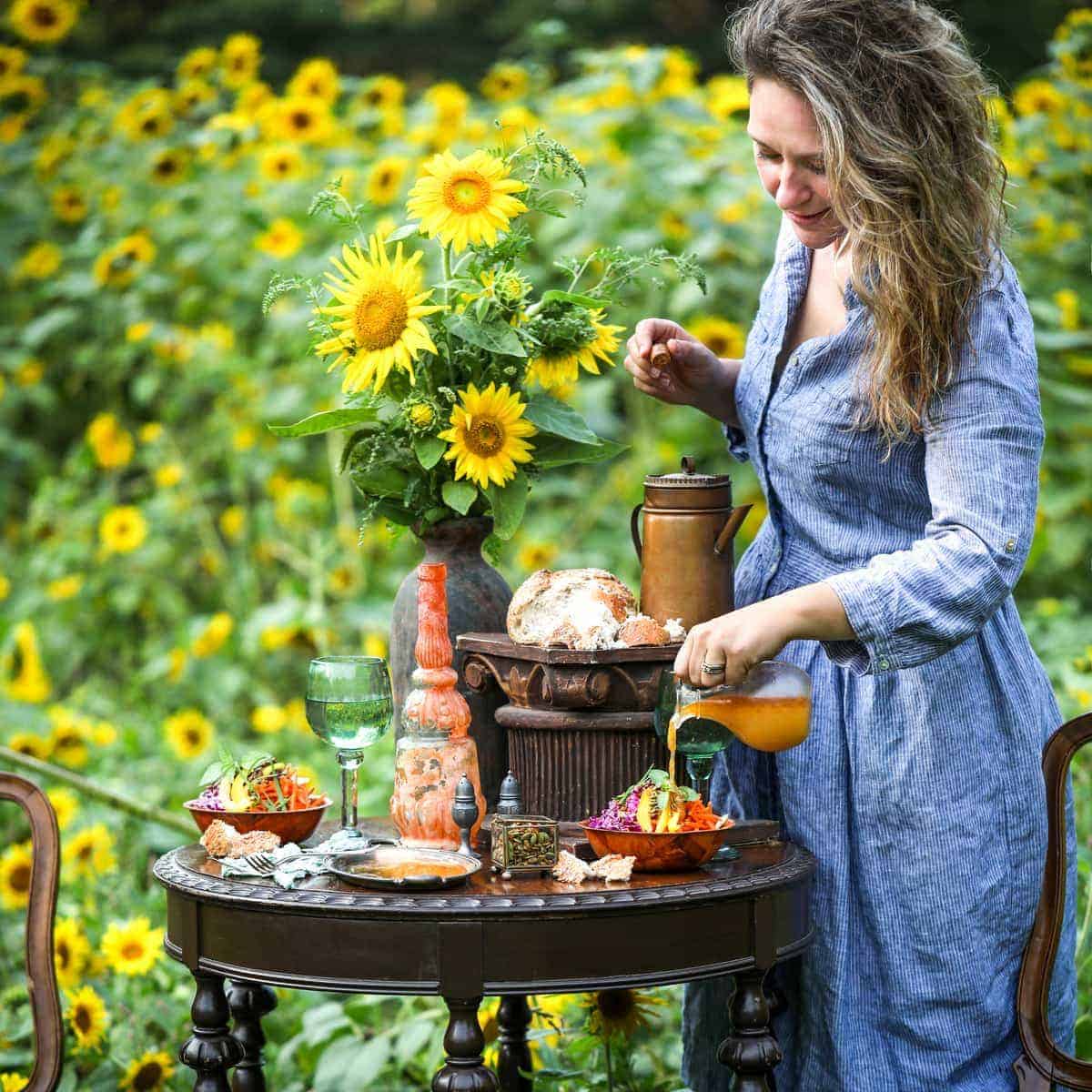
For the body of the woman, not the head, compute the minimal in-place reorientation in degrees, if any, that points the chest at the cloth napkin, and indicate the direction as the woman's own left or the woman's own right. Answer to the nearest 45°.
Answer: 0° — they already face it

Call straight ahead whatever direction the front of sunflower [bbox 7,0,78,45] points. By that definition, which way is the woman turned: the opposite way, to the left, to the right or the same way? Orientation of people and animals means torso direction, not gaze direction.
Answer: to the right

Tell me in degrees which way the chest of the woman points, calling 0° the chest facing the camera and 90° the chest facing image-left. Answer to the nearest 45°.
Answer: approximately 45°

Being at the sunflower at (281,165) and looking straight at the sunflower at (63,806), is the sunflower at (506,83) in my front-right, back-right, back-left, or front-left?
back-left

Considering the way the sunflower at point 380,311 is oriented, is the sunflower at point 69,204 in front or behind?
behind

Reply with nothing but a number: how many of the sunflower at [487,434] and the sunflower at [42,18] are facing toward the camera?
2
